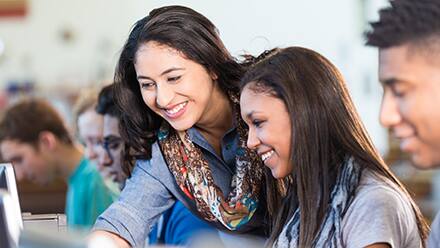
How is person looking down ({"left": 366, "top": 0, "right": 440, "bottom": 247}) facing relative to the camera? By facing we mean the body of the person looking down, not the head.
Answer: to the viewer's left

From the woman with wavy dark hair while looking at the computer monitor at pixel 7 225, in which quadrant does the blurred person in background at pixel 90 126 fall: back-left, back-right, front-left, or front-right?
back-right

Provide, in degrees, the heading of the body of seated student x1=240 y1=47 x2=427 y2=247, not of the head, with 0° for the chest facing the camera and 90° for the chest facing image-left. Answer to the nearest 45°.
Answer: approximately 90°

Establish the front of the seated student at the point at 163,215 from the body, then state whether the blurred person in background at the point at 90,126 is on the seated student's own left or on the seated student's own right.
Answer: on the seated student's own right
